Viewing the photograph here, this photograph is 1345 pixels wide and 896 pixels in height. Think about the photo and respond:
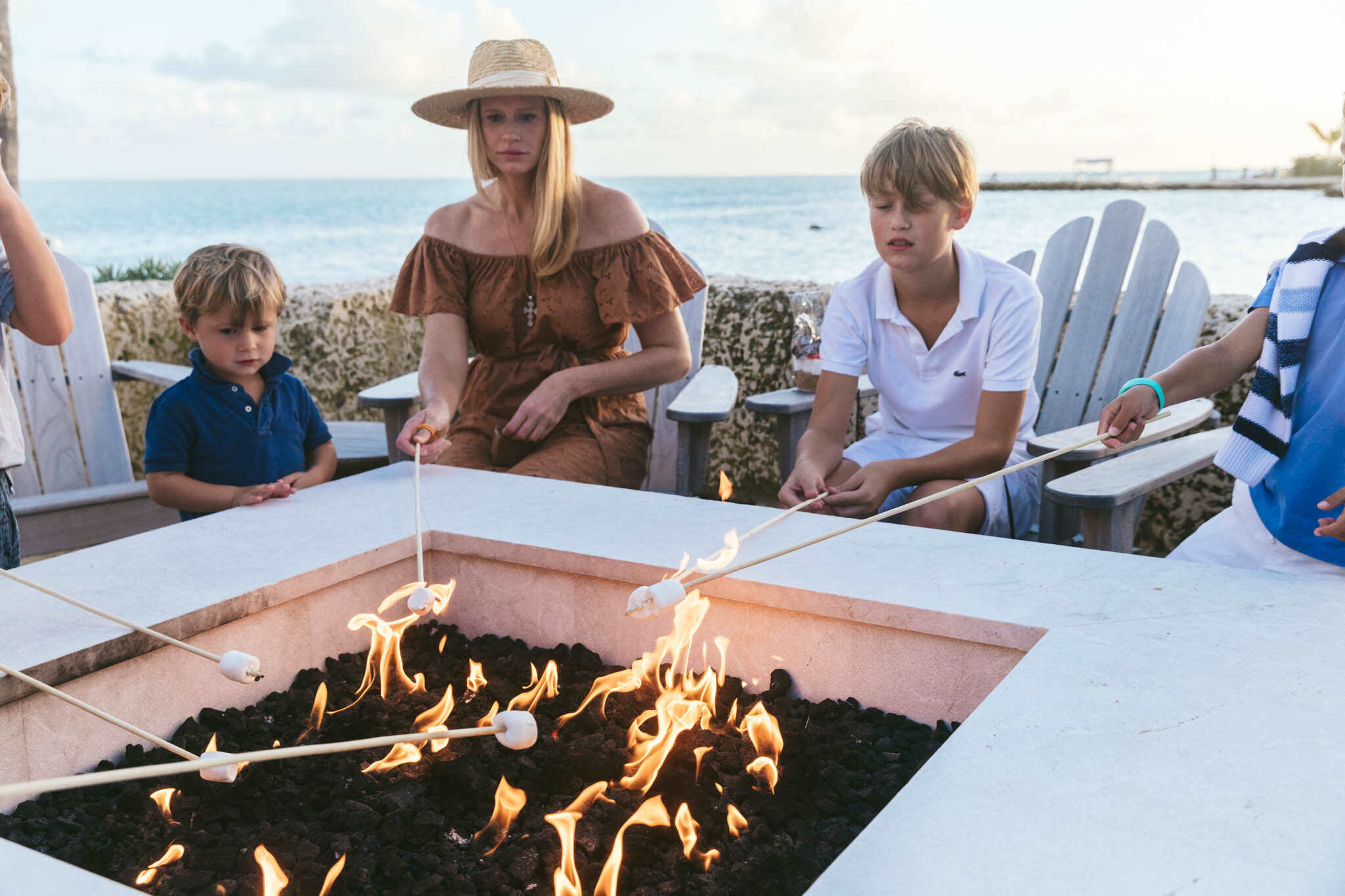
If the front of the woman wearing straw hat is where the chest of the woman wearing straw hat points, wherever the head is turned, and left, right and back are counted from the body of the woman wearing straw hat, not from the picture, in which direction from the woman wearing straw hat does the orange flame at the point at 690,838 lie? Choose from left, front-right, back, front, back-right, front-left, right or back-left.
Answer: front

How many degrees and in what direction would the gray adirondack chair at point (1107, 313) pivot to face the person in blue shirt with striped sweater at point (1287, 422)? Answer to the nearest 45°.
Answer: approximately 45° to its left

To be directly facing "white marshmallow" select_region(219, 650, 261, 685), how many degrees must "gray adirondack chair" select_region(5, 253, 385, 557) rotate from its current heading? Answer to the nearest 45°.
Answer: approximately 45° to its right

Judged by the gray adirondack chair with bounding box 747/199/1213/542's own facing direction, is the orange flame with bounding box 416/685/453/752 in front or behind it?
in front

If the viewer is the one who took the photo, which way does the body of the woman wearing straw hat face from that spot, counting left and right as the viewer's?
facing the viewer

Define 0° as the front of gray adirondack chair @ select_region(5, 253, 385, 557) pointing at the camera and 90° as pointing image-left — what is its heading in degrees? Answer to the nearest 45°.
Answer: approximately 315°

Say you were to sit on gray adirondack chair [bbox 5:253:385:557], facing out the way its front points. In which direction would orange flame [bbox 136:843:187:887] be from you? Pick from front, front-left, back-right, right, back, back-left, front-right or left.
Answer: front-right

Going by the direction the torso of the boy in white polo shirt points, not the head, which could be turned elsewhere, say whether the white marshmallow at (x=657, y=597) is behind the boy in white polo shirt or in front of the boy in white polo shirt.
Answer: in front

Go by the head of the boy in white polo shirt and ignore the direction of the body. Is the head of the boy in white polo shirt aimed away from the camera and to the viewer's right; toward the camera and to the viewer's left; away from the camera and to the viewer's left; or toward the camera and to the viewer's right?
toward the camera and to the viewer's left

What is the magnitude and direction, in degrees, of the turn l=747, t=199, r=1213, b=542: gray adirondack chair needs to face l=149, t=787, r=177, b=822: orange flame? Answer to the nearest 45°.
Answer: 0° — it already faces it

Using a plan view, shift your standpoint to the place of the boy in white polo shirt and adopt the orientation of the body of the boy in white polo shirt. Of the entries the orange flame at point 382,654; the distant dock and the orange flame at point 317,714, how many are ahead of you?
2

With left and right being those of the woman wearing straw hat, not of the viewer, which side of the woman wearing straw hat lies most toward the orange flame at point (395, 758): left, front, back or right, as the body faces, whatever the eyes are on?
front

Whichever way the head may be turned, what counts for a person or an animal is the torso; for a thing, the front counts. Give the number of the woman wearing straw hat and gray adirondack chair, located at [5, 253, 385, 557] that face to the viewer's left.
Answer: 0

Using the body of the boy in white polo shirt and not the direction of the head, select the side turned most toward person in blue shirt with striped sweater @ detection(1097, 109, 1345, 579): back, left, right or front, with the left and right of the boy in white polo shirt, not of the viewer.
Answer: left

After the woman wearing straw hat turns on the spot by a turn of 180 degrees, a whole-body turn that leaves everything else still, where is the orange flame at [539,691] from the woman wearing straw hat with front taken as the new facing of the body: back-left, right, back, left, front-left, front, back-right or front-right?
back
